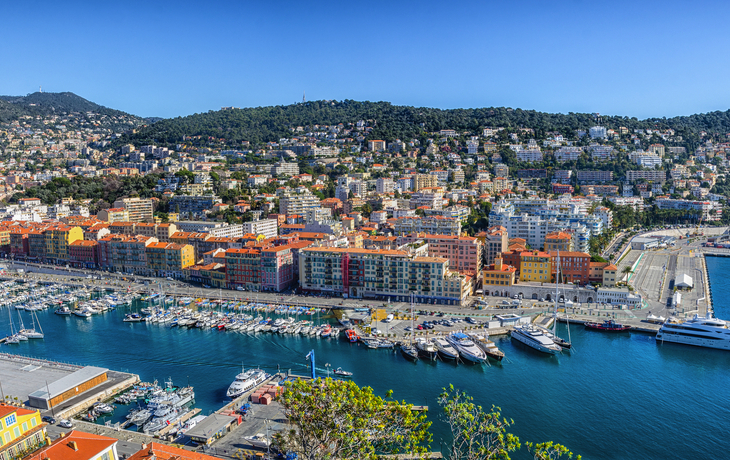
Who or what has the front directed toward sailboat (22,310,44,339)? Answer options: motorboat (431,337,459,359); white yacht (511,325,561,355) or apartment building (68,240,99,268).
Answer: the apartment building

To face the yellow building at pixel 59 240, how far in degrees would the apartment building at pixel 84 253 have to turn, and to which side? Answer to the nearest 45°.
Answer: approximately 135° to its right

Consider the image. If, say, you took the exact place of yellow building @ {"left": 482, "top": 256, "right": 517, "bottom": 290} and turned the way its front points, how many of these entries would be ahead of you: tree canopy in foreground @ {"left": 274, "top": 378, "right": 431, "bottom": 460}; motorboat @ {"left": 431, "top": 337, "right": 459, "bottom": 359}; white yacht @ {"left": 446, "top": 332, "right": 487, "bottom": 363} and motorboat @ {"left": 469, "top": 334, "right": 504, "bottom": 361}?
4

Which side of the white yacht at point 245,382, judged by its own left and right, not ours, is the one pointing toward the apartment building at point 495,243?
back

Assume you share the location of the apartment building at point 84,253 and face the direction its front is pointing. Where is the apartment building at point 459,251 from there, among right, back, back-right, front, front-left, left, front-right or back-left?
front-left

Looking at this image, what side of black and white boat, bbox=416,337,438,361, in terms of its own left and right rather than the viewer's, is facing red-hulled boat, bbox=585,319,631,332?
left

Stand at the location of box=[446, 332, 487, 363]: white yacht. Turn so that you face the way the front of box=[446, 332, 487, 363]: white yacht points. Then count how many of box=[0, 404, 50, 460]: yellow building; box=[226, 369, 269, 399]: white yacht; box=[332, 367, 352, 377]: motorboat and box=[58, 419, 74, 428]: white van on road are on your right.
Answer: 4

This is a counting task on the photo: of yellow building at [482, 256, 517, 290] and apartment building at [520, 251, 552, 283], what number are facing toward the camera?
2

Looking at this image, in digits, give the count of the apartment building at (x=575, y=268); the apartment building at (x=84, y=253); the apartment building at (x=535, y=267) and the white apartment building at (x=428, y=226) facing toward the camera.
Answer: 4

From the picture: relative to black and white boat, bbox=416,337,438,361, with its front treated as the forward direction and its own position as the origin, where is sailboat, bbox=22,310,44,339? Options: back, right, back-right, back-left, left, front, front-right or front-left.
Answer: back-right

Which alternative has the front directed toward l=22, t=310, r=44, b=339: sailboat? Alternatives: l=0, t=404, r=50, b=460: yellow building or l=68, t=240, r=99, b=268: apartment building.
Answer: the apartment building

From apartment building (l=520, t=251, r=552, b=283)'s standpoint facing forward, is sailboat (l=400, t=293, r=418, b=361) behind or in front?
in front

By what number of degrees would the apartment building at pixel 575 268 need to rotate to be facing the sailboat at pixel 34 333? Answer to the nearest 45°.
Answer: approximately 45° to its right

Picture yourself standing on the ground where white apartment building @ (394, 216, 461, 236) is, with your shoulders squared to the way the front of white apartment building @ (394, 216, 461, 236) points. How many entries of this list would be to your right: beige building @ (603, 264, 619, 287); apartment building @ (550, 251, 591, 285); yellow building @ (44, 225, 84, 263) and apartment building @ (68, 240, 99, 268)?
2

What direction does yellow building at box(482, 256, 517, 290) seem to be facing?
toward the camera

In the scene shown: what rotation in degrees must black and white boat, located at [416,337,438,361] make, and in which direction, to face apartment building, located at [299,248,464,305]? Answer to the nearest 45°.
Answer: approximately 135° to its left

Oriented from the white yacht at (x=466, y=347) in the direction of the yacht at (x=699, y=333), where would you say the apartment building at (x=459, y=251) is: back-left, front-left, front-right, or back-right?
front-left

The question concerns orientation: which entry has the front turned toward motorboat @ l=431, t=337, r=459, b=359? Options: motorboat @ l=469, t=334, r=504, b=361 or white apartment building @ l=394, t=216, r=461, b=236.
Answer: the white apartment building

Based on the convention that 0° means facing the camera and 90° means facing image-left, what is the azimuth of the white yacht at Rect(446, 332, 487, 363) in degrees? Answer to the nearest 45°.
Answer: approximately 315°

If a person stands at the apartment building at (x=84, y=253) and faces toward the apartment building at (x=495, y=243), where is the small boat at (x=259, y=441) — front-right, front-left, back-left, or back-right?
front-right

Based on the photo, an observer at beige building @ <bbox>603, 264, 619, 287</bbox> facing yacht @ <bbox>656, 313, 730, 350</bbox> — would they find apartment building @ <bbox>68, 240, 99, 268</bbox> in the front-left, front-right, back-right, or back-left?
back-right

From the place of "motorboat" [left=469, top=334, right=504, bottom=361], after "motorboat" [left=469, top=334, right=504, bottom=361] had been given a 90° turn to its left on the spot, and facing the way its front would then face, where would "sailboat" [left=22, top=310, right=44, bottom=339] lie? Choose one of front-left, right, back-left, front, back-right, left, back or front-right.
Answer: back-left

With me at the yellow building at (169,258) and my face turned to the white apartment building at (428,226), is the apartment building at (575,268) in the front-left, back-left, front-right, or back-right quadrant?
front-right
